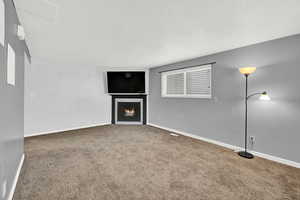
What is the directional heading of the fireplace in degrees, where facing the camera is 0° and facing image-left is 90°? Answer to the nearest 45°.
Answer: approximately 0°

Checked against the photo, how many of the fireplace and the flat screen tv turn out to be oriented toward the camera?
2
